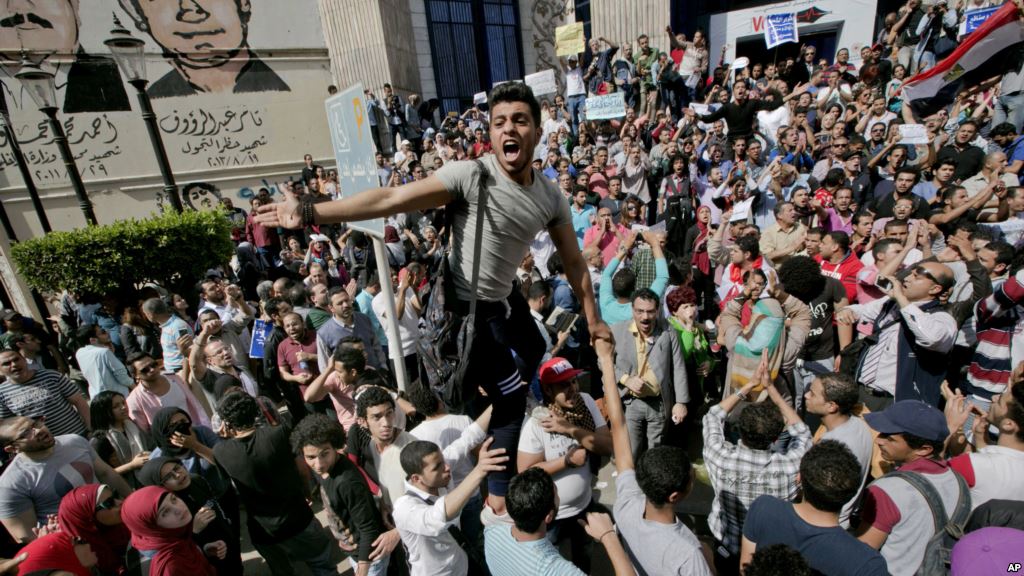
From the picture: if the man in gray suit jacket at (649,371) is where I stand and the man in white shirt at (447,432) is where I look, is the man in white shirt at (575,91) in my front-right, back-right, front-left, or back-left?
back-right

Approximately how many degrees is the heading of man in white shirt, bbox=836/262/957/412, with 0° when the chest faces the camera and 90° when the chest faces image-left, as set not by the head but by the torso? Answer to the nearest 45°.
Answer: approximately 45°

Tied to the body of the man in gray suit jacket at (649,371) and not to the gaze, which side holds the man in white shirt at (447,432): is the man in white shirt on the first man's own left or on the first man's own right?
on the first man's own right

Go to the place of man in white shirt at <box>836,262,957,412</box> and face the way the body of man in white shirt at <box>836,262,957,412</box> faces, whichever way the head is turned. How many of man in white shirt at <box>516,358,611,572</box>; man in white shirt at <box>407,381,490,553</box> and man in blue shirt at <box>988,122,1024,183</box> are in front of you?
2

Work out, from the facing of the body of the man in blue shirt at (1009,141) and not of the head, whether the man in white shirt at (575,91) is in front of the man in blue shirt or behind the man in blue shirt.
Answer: in front

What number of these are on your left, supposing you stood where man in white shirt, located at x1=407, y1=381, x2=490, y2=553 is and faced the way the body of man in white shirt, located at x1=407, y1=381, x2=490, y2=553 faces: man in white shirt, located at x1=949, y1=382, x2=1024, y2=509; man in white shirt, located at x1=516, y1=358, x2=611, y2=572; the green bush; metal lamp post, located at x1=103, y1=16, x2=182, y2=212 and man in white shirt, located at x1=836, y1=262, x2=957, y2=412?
2

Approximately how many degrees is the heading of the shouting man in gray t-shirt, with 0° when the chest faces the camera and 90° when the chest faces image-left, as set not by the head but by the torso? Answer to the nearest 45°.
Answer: approximately 0°

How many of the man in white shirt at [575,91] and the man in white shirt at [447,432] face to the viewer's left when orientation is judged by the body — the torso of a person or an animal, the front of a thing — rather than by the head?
0

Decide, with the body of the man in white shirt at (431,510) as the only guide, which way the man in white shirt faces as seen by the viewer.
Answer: to the viewer's right

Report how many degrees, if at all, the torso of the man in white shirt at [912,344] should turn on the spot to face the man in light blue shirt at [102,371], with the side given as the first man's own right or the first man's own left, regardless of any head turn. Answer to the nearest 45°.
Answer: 0° — they already face them
